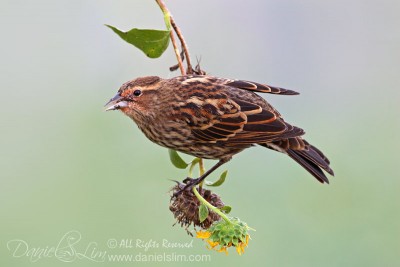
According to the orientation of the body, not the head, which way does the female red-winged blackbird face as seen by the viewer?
to the viewer's left
